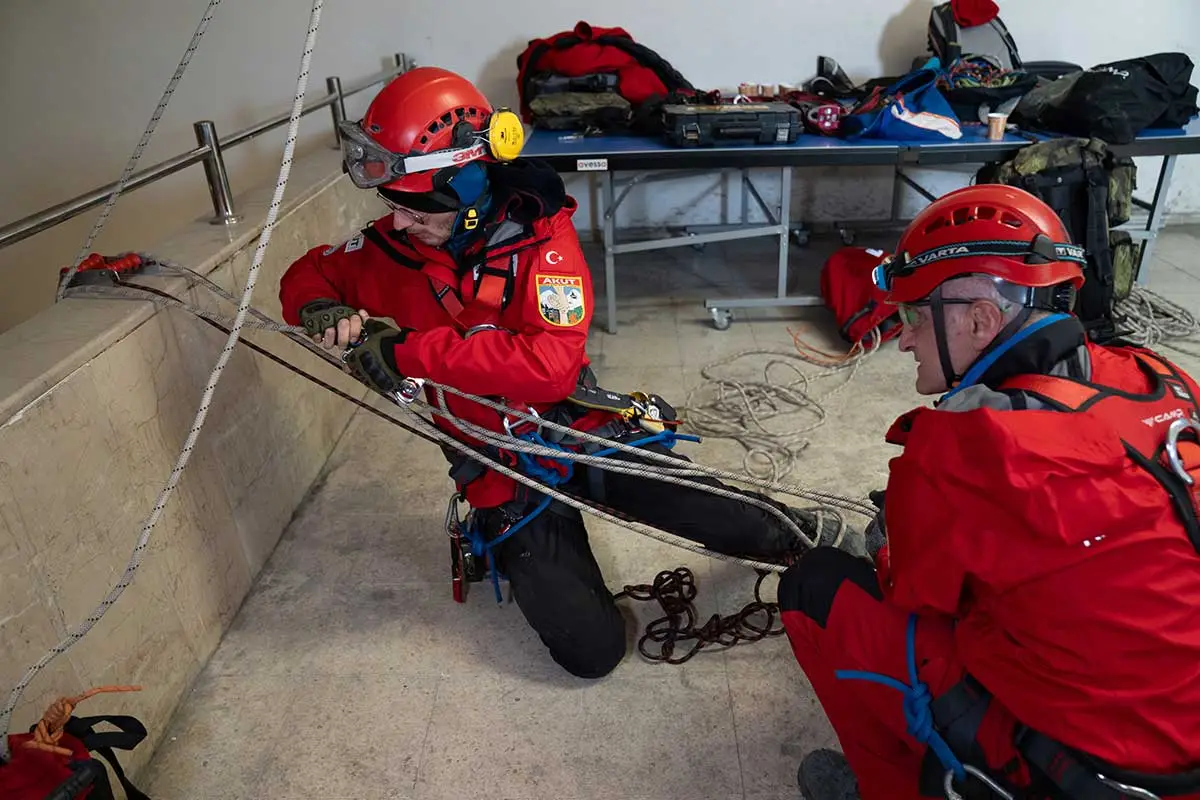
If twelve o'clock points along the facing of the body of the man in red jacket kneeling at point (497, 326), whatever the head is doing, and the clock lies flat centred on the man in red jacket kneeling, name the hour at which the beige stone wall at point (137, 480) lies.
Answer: The beige stone wall is roughly at 1 o'clock from the man in red jacket kneeling.

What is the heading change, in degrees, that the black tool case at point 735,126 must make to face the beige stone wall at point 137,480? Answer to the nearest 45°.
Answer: approximately 45° to its right

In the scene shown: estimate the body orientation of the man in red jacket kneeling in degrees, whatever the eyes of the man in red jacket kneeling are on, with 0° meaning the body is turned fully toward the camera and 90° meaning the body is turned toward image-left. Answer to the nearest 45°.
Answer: approximately 45°

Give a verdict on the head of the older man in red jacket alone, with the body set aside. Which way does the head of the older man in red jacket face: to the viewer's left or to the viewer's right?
to the viewer's left

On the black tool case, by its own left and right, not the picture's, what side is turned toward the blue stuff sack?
left

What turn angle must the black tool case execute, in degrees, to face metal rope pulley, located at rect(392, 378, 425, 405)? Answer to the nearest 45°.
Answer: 0° — it already faces it

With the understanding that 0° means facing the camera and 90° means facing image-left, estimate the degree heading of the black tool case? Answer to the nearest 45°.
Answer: approximately 0°

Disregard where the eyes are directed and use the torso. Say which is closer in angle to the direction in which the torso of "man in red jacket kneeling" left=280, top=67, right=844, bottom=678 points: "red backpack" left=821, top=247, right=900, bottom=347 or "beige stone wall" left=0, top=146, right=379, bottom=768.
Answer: the beige stone wall

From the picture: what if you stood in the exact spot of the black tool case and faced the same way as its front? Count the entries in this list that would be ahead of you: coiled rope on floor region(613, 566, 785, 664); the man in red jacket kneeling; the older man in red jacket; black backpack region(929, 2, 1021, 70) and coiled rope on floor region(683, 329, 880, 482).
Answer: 4

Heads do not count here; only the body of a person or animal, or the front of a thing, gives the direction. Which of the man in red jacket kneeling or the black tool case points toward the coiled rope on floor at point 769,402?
the black tool case

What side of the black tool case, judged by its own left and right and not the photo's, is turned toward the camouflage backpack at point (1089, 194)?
left

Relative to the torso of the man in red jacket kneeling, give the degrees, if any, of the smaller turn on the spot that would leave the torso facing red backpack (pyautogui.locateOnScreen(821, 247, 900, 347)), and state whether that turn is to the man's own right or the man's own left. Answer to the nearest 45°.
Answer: approximately 180°

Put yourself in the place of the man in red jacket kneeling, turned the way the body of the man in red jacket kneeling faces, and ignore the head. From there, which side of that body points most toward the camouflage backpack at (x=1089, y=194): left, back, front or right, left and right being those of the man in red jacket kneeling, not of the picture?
back

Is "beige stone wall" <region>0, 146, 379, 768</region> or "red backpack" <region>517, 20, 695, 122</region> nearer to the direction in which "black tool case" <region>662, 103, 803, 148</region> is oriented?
the beige stone wall

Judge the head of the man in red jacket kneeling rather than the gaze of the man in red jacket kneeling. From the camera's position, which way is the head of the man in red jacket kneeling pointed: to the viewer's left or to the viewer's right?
to the viewer's left

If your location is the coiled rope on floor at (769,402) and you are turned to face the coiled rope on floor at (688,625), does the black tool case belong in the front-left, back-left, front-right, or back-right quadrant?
back-right

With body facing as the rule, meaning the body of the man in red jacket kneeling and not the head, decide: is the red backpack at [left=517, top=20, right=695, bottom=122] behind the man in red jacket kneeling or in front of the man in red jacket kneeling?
behind
